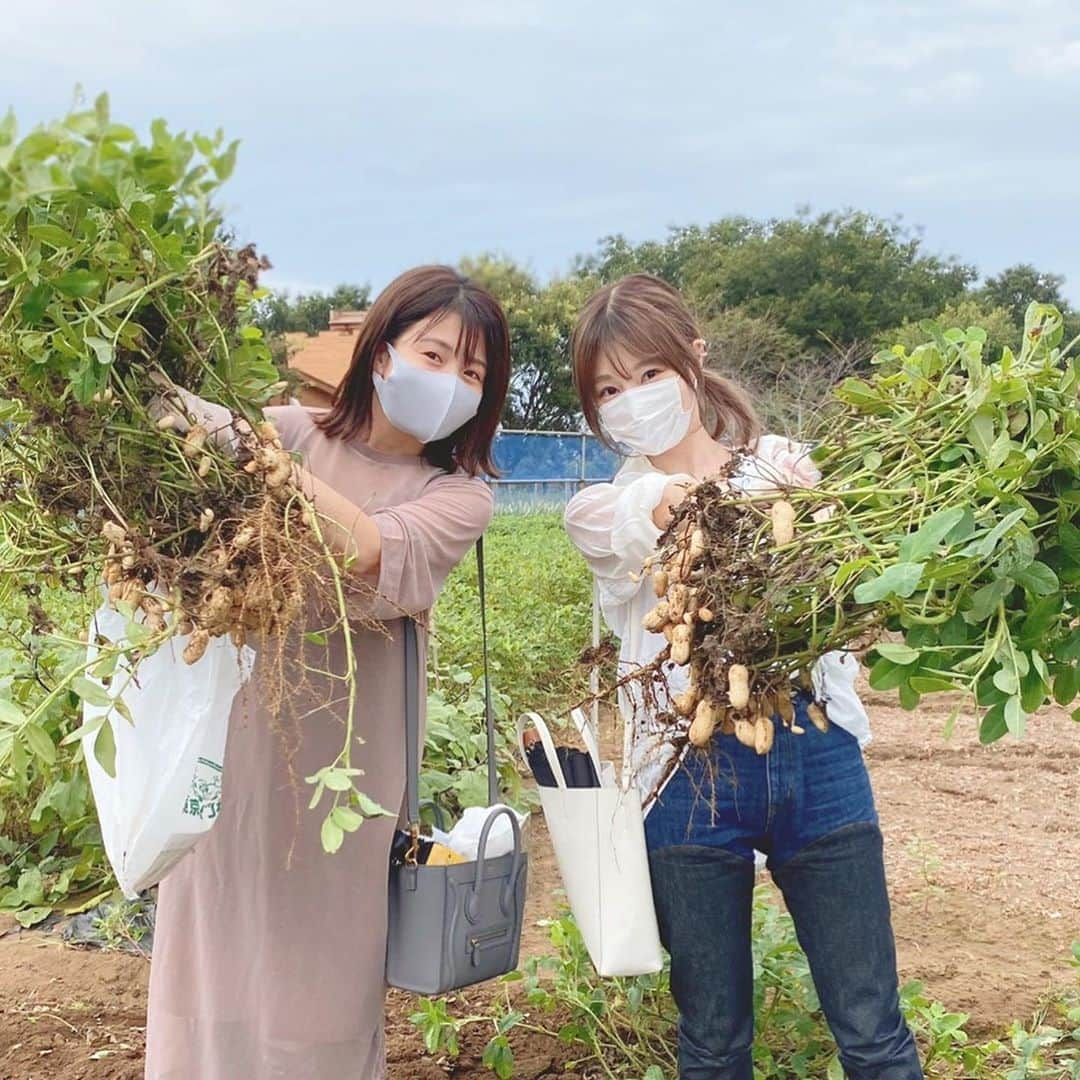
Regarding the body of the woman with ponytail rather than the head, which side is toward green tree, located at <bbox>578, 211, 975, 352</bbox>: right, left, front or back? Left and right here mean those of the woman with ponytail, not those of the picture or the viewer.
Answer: back

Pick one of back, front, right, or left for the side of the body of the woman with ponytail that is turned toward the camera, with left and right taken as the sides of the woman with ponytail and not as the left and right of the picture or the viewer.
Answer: front

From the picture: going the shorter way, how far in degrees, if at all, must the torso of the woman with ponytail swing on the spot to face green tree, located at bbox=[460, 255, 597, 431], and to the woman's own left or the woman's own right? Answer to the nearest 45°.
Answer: approximately 180°

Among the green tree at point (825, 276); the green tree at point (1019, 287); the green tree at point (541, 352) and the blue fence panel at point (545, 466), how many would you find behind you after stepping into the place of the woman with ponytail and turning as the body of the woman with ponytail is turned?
4

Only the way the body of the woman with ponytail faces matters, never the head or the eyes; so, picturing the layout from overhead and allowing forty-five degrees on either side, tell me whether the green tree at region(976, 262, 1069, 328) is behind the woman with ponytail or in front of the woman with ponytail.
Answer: behind

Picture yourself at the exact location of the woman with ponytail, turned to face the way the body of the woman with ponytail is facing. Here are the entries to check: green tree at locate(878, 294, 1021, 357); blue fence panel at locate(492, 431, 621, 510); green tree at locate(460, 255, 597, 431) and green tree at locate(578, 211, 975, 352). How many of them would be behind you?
4

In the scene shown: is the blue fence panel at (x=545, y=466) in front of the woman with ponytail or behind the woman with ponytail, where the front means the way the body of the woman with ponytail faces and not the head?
behind
